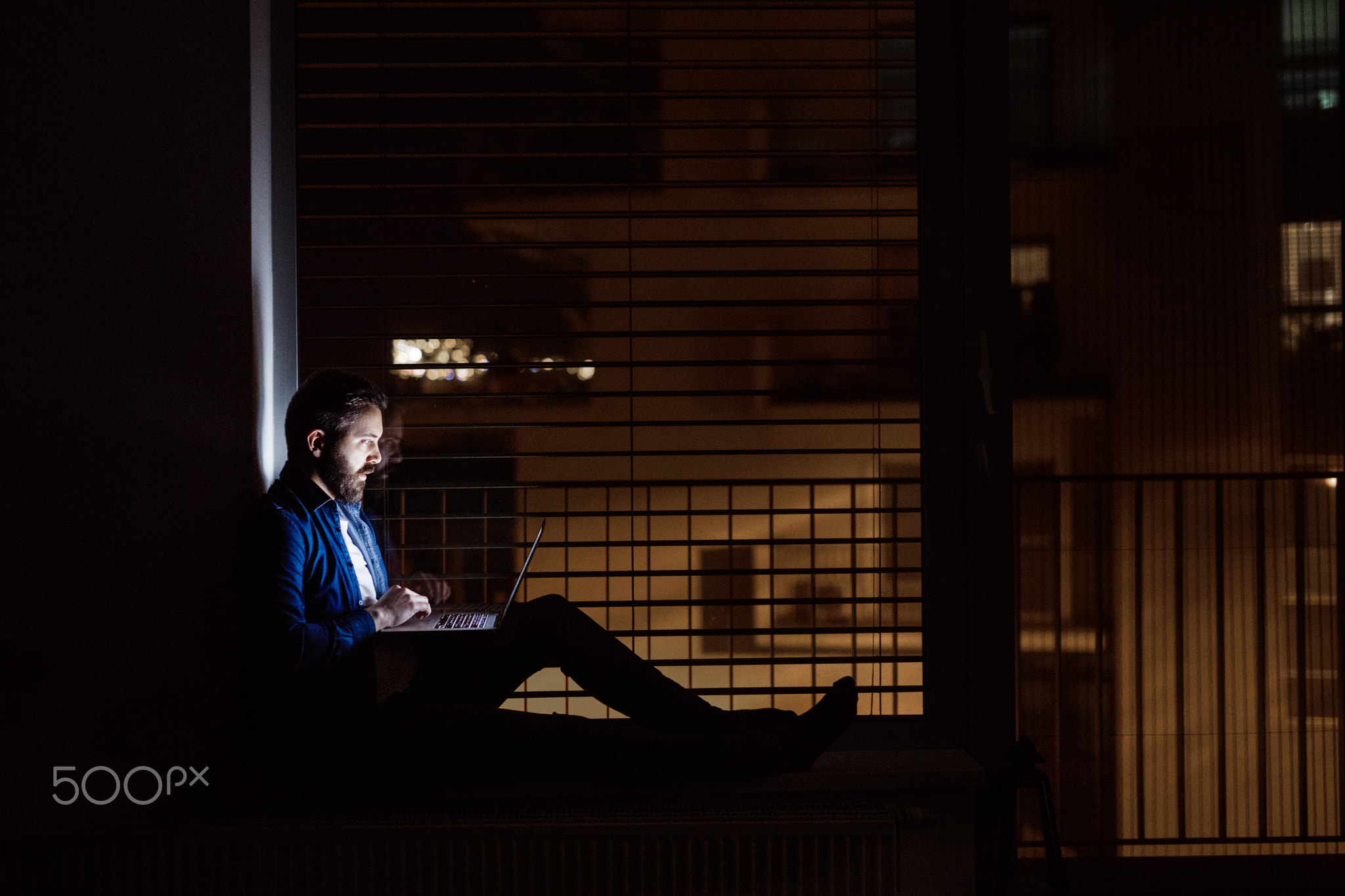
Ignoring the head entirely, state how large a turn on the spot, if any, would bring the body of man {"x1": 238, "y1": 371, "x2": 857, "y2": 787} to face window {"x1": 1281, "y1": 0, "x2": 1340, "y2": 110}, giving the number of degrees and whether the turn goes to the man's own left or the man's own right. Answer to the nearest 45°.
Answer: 0° — they already face it

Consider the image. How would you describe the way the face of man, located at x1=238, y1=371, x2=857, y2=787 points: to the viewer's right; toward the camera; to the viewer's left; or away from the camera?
to the viewer's right

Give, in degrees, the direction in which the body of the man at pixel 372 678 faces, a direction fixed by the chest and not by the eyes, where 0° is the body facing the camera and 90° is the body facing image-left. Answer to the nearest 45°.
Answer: approximately 270°

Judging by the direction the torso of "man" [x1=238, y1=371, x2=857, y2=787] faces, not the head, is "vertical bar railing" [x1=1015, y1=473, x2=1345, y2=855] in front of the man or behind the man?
in front
